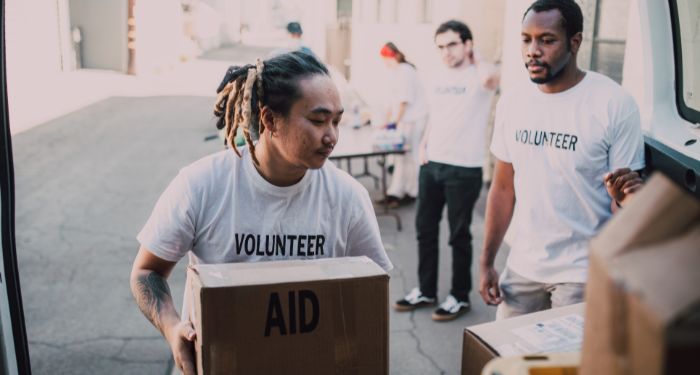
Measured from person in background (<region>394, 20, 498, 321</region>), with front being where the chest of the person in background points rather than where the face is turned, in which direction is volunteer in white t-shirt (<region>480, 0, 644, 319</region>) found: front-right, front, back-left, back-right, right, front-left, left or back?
front-left

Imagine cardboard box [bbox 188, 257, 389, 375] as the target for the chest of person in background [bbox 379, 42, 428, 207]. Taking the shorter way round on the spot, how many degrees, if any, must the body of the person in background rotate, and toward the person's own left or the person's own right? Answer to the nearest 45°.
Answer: approximately 90° to the person's own left

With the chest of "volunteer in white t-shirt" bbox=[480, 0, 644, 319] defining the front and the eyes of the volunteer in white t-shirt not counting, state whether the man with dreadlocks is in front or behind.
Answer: in front

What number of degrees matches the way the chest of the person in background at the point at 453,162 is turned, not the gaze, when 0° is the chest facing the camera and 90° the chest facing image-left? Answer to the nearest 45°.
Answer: approximately 45°

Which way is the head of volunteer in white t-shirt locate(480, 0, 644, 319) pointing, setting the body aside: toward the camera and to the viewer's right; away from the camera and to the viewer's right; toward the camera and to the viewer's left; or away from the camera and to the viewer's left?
toward the camera and to the viewer's left

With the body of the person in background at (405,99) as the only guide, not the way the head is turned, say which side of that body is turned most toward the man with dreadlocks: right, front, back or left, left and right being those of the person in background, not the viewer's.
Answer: left

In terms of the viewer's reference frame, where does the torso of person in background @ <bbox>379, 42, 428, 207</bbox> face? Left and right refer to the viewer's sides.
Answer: facing to the left of the viewer

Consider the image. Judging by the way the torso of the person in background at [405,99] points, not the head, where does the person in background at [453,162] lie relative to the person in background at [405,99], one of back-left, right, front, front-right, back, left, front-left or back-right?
left

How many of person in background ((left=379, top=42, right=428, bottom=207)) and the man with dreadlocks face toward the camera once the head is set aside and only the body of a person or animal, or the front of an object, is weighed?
1

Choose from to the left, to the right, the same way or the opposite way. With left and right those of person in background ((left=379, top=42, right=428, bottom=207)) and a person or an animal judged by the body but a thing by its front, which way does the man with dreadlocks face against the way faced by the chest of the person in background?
to the left

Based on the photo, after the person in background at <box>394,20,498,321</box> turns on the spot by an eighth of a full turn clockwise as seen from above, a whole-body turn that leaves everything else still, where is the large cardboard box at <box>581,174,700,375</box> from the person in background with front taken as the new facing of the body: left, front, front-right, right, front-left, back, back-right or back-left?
left

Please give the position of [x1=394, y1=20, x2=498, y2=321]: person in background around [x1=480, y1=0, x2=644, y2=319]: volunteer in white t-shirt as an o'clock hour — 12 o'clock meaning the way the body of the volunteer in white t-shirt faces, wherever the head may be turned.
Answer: The person in background is roughly at 4 o'clock from the volunteer in white t-shirt.

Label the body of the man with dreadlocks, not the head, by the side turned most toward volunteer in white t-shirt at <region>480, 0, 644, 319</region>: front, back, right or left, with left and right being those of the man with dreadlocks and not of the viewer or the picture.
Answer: left
